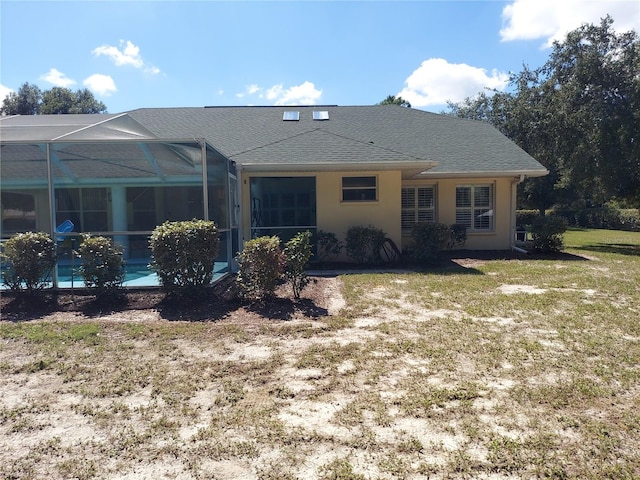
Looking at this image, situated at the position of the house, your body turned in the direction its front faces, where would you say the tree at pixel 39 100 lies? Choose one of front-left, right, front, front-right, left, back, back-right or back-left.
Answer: front-left

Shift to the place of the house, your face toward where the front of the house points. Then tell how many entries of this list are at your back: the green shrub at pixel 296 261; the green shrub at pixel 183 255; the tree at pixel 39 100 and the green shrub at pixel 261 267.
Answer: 3

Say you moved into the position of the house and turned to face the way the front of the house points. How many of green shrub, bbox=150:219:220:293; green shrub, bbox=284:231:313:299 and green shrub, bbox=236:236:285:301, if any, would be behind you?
3

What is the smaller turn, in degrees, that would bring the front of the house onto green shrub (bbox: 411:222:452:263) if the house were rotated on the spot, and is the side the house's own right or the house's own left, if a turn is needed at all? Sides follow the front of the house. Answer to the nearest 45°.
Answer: approximately 90° to the house's own right

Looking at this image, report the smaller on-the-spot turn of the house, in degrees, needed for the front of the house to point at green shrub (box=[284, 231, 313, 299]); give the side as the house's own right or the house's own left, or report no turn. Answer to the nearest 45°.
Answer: approximately 180°

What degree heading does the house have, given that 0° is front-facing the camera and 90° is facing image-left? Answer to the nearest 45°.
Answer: approximately 180°

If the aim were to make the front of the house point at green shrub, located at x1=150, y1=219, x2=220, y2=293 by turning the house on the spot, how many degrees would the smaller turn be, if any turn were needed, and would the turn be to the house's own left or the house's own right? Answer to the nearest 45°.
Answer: approximately 180°

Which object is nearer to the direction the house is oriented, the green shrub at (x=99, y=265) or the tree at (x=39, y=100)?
the tree

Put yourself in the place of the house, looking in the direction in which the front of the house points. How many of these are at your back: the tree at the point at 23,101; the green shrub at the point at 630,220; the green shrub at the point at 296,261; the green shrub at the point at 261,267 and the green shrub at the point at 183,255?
3

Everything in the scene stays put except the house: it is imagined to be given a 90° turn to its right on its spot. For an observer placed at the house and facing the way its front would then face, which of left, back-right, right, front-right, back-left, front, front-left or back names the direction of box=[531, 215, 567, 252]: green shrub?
front

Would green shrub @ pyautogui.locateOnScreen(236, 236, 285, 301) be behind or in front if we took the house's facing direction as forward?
behind

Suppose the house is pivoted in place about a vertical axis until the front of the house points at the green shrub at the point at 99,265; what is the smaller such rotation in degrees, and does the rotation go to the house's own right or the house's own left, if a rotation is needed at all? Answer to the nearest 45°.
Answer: approximately 135° to the house's own left

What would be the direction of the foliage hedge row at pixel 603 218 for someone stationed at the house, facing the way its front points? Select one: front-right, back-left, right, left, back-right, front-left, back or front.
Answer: front-right

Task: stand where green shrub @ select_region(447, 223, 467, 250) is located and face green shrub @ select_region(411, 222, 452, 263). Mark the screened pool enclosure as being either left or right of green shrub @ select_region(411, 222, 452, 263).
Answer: right

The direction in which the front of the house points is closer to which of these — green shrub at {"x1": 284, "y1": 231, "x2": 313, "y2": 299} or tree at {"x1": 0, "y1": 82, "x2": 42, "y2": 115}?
the tree

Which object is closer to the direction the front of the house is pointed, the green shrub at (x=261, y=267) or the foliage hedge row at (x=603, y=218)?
the foliage hedge row
